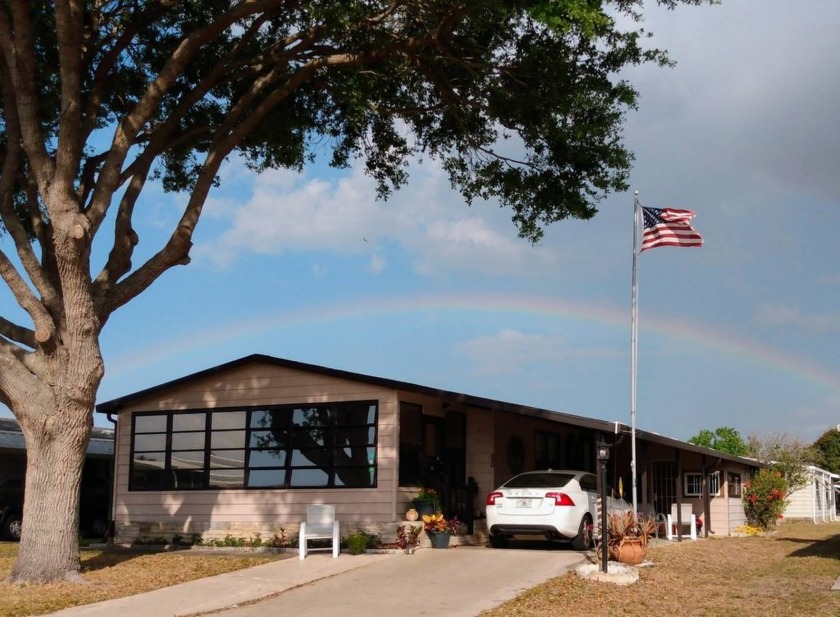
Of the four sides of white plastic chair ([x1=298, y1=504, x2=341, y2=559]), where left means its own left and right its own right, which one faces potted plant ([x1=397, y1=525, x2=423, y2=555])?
left

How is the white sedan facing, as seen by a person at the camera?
facing away from the viewer and to the right of the viewer

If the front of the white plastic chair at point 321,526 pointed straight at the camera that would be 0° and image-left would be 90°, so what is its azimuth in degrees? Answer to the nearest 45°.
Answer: approximately 0°

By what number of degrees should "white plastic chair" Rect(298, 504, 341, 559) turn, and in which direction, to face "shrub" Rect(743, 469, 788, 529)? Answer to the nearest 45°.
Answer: approximately 135° to its left

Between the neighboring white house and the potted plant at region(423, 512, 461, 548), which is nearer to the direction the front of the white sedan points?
the neighboring white house

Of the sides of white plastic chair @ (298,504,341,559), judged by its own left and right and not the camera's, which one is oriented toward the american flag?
left

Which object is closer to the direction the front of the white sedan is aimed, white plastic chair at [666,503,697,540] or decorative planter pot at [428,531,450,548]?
the white plastic chair

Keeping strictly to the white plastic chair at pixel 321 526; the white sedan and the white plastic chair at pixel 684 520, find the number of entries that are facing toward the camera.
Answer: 2
